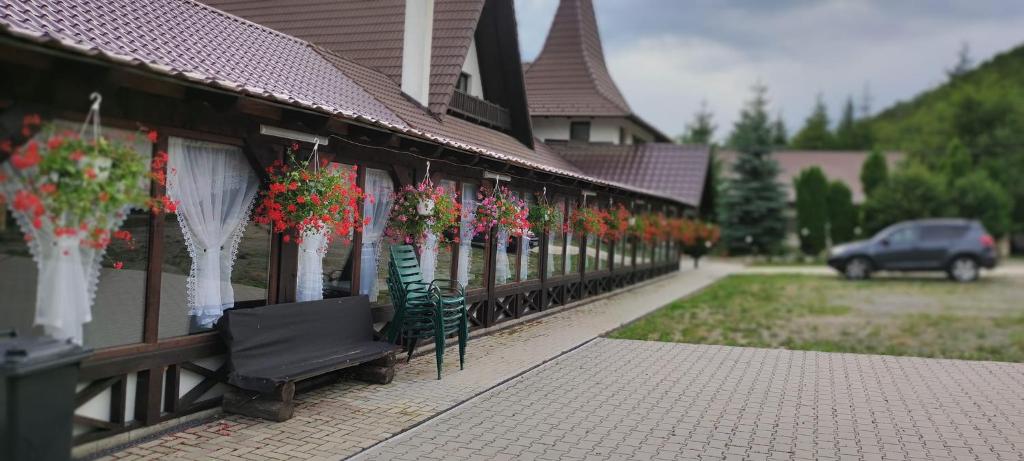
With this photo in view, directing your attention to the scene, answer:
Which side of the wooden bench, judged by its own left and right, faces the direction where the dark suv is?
left

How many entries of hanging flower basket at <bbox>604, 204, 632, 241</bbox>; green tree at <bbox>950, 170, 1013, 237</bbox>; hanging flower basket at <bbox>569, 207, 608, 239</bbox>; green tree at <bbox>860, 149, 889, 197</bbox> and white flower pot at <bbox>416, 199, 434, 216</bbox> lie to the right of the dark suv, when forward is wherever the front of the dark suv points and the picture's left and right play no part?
2

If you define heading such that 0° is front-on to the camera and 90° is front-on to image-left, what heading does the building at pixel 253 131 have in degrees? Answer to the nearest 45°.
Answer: approximately 315°

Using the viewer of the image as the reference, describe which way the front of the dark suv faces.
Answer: facing to the left of the viewer

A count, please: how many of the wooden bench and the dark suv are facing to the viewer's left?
1

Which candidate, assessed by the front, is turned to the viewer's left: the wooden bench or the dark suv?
the dark suv

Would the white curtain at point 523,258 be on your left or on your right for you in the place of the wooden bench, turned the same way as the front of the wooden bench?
on your left
